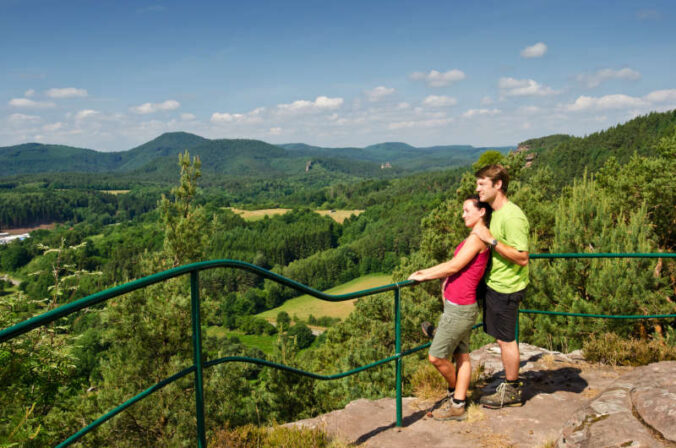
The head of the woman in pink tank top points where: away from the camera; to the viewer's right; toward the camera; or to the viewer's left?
to the viewer's left

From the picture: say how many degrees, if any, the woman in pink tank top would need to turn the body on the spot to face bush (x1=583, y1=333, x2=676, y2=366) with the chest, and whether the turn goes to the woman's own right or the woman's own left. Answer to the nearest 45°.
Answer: approximately 135° to the woman's own right

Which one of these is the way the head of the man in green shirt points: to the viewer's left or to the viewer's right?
to the viewer's left

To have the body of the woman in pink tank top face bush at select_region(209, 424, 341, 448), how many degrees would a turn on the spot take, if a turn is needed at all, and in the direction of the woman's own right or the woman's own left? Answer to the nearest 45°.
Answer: approximately 45° to the woman's own left

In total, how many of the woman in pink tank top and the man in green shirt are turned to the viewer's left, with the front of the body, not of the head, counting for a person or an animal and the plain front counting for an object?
2

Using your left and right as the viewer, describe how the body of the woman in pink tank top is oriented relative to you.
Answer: facing to the left of the viewer

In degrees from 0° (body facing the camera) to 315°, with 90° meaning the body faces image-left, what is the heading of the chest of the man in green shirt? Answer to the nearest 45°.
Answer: approximately 90°
